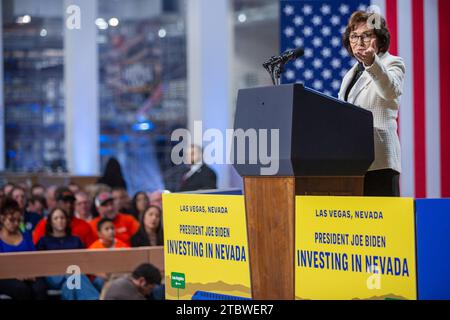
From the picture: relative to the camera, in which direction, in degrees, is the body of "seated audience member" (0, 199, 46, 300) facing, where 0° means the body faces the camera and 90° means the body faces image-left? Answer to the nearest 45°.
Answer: approximately 315°

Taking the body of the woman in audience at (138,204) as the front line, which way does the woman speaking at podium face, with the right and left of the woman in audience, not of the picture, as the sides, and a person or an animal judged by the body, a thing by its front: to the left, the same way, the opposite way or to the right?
to the right

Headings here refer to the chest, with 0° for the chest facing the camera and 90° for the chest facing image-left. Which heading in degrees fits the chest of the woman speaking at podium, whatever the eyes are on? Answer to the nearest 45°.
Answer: approximately 45°

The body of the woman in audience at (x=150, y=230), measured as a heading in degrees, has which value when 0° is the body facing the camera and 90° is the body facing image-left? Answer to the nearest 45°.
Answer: approximately 315°

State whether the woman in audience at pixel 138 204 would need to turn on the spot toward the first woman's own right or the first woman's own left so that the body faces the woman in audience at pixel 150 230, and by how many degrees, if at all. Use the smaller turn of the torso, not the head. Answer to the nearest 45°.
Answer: approximately 45° to the first woman's own right

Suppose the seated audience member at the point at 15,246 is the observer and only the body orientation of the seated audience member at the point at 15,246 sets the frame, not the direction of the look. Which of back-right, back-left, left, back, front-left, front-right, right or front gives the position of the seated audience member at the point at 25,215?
back-left

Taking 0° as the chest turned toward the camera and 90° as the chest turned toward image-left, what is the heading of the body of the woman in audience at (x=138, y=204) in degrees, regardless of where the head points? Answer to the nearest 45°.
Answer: approximately 315°

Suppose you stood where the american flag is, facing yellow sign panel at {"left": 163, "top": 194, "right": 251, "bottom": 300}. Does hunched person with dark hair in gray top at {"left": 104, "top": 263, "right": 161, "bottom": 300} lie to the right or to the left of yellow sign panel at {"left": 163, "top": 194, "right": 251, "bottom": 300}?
right
